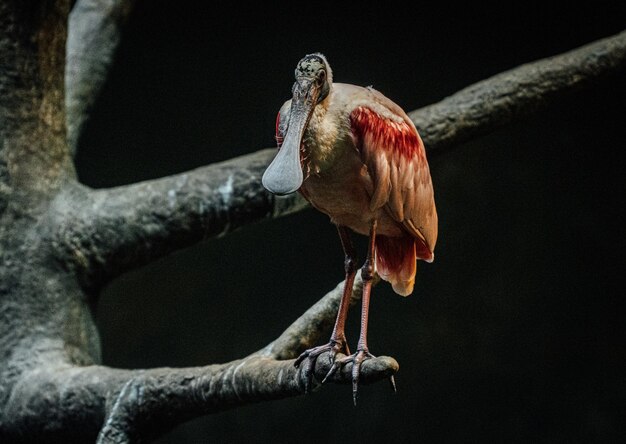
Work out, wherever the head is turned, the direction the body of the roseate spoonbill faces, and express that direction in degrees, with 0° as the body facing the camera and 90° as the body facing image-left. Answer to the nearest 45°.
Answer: approximately 45°
